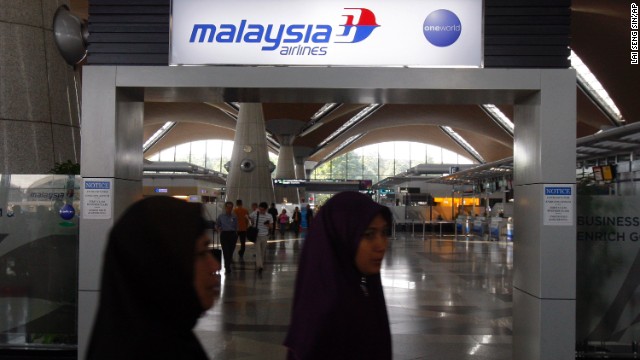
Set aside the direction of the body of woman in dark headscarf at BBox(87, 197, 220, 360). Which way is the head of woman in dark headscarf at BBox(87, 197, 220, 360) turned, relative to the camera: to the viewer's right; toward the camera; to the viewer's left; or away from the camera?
to the viewer's right

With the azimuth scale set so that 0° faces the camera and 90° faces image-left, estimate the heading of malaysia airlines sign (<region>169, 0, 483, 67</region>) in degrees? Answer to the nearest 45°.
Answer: approximately 0°

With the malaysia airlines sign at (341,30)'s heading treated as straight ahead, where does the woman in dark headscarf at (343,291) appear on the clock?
The woman in dark headscarf is roughly at 12 o'clock from the malaysia airlines sign.

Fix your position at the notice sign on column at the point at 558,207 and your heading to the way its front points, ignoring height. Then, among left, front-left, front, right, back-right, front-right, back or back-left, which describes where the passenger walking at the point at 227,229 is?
back-right

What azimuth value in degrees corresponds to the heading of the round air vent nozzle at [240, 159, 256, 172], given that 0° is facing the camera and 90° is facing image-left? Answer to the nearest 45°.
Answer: approximately 0°

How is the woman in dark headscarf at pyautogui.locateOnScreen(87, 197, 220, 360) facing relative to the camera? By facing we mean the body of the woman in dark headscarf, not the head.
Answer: to the viewer's right

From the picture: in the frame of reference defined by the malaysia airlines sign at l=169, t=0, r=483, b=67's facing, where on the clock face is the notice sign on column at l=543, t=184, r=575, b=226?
The notice sign on column is roughly at 9 o'clock from the malaysia airlines sign.
